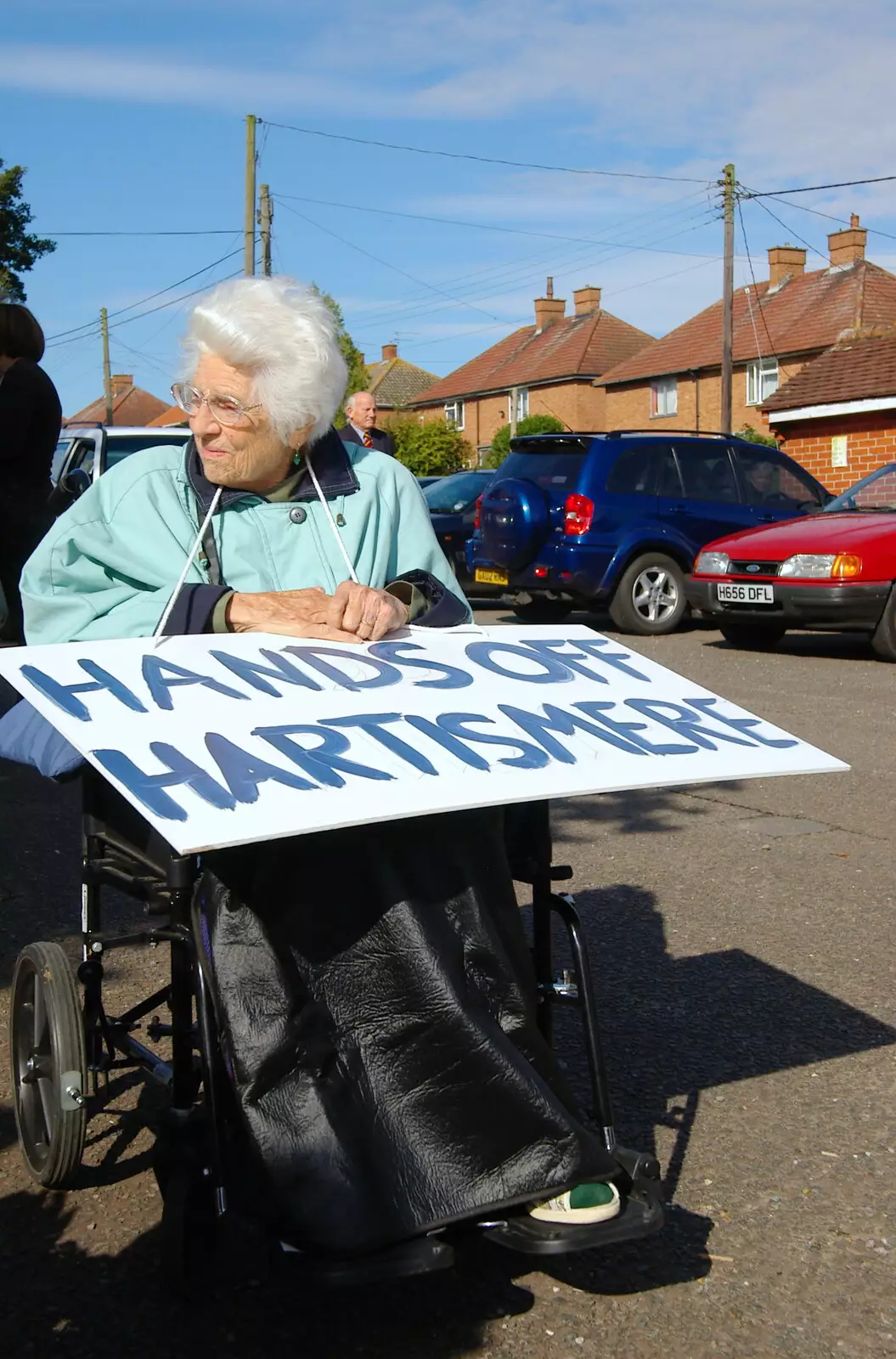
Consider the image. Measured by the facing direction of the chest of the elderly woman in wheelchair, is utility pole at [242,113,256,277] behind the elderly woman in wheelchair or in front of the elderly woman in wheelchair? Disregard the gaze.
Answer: behind

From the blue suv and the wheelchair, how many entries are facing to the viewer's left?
0

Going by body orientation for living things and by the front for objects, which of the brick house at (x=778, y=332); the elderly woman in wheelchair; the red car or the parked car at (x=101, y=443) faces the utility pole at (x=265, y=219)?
the brick house

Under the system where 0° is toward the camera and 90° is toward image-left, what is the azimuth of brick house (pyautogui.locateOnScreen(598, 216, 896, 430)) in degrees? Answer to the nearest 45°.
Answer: approximately 45°

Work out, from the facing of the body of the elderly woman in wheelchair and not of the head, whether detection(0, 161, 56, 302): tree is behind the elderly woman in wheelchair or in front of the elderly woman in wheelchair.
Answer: behind

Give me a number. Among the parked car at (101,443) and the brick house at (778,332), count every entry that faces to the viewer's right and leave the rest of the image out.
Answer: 0

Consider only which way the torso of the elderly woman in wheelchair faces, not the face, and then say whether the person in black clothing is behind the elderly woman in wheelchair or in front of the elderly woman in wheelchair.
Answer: behind

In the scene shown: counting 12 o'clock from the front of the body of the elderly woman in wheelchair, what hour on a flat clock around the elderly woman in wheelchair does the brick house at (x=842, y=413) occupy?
The brick house is roughly at 8 o'clock from the elderly woman in wheelchair.

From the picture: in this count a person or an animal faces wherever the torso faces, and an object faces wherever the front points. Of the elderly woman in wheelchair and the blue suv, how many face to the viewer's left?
0

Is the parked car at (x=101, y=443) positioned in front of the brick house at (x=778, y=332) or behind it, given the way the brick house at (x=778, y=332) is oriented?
in front

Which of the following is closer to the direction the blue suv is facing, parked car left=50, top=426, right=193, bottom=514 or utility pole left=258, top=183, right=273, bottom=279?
the utility pole

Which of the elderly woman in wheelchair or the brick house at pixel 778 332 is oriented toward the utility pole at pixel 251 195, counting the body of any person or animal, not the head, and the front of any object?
the brick house

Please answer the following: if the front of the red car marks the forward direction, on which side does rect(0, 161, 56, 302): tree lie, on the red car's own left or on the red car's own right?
on the red car's own right

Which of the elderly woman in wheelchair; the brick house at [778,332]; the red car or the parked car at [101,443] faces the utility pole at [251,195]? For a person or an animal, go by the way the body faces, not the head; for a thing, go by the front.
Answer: the brick house

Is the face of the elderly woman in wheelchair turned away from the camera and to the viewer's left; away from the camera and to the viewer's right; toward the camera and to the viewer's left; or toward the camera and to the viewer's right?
toward the camera and to the viewer's left

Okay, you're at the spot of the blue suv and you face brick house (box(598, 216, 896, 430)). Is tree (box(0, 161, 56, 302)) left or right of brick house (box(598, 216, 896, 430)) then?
left
